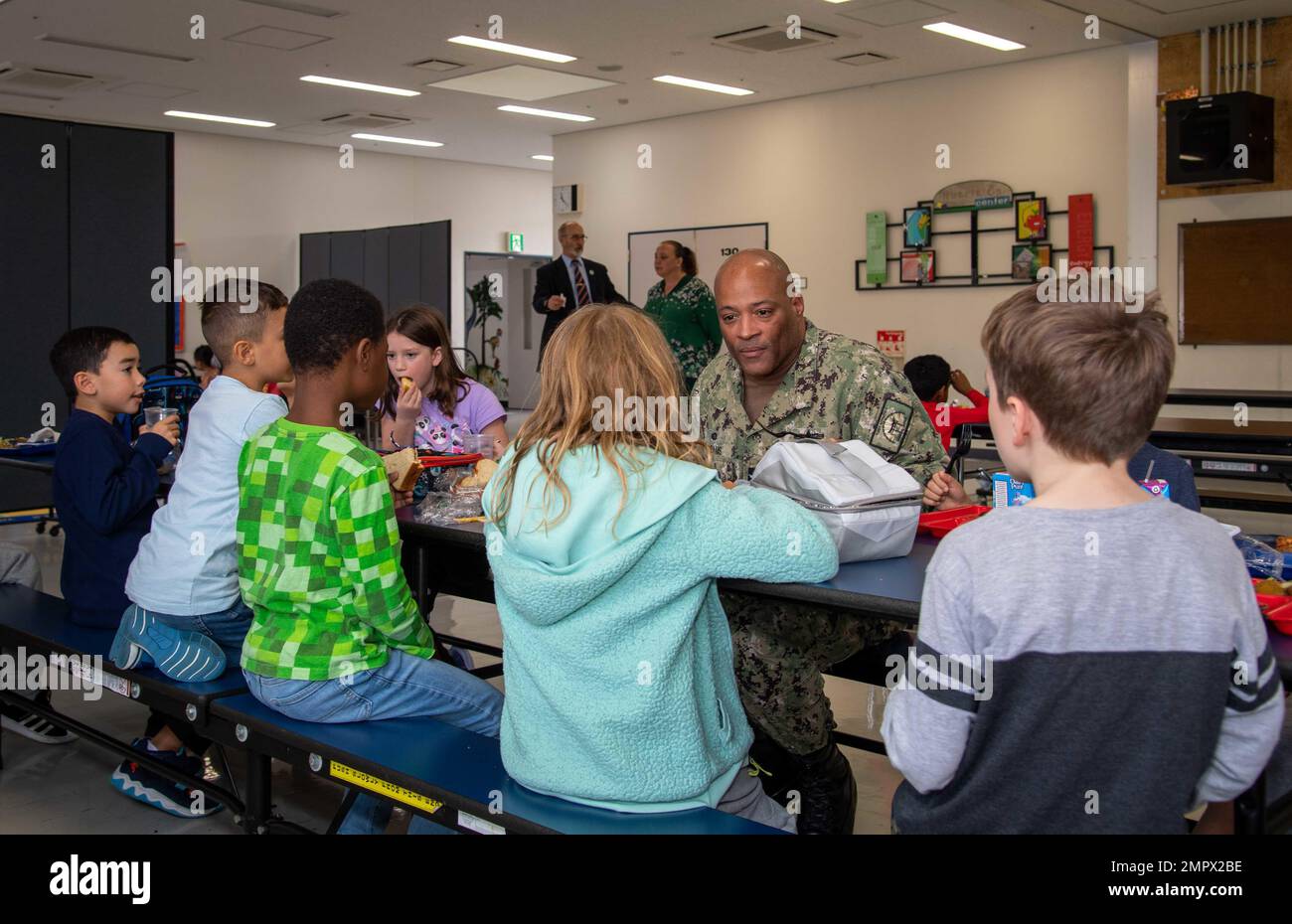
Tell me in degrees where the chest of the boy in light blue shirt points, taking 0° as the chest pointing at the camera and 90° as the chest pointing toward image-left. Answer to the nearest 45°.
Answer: approximately 225°

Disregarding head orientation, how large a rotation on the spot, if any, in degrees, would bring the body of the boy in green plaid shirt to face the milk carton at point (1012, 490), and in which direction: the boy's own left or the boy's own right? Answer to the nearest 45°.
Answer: approximately 90° to the boy's own right

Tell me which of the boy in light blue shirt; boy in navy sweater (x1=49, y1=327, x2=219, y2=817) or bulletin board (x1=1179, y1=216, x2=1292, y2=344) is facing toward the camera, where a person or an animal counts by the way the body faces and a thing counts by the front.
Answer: the bulletin board

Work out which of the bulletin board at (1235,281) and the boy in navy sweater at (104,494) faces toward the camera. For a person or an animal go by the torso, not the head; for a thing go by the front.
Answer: the bulletin board

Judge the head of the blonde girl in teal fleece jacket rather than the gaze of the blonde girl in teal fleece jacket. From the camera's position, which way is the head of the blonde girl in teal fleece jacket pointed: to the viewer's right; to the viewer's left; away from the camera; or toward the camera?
away from the camera

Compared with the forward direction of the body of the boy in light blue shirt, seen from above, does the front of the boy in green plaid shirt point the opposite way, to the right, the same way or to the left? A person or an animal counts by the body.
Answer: the same way

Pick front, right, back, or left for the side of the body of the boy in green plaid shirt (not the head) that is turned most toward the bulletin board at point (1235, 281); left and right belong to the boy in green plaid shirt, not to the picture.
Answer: front

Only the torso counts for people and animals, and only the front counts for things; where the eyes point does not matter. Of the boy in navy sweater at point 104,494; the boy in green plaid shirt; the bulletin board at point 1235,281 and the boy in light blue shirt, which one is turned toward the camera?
the bulletin board

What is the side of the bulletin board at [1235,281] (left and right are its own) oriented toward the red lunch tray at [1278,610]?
front

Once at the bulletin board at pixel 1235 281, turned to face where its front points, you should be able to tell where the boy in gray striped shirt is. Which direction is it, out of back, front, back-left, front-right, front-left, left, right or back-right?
front

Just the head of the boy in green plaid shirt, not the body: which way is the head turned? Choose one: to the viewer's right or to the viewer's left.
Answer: to the viewer's right

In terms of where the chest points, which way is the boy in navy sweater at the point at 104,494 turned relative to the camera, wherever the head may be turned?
to the viewer's right

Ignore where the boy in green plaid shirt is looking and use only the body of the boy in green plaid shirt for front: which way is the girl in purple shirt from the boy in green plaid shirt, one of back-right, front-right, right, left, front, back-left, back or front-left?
front-left

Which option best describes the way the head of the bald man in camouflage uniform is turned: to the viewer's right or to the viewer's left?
to the viewer's left

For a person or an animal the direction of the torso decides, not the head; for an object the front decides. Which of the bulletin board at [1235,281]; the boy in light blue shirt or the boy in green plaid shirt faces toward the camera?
the bulletin board

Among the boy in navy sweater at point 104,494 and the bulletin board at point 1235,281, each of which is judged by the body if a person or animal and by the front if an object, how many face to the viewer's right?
1

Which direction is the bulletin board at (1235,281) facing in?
toward the camera
